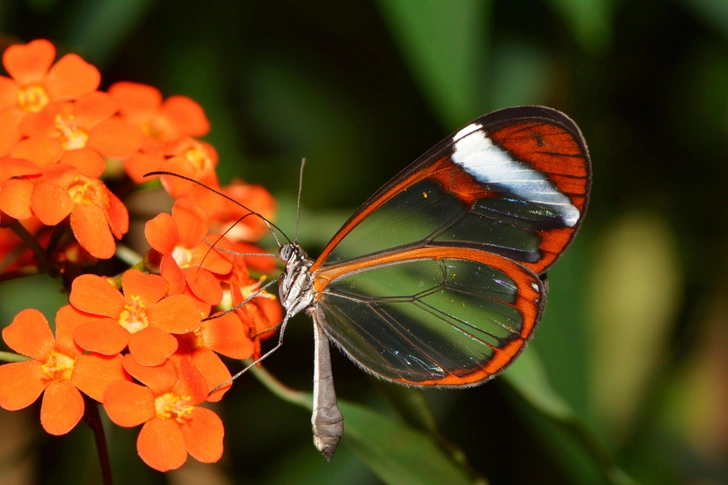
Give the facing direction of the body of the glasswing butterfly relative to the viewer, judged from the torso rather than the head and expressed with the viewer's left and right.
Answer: facing to the left of the viewer

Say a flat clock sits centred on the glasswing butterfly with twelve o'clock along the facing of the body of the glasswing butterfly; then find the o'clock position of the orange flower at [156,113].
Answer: The orange flower is roughly at 12 o'clock from the glasswing butterfly.

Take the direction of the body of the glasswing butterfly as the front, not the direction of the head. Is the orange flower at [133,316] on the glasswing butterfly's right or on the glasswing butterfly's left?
on the glasswing butterfly's left

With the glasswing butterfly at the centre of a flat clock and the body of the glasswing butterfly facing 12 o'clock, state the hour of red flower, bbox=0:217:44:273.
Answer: The red flower is roughly at 11 o'clock from the glasswing butterfly.

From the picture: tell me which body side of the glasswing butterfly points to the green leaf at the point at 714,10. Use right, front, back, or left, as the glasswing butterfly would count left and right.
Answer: right

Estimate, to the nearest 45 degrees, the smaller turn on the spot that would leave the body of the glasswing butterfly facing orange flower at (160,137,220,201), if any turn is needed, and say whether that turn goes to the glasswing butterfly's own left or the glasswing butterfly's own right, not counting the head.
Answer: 0° — it already faces it

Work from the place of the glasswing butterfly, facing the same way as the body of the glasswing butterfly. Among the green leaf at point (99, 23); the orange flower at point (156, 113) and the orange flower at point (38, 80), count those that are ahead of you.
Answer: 3

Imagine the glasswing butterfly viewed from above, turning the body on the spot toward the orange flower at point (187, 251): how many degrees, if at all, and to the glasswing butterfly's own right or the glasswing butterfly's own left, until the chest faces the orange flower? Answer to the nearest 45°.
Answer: approximately 45° to the glasswing butterfly's own left

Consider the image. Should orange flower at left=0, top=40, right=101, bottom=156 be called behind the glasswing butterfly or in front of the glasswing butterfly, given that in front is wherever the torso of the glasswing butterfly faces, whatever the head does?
in front

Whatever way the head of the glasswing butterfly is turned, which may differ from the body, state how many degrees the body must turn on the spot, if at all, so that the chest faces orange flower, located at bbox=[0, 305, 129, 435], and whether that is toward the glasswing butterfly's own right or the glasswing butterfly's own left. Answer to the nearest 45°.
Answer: approximately 45° to the glasswing butterfly's own left
